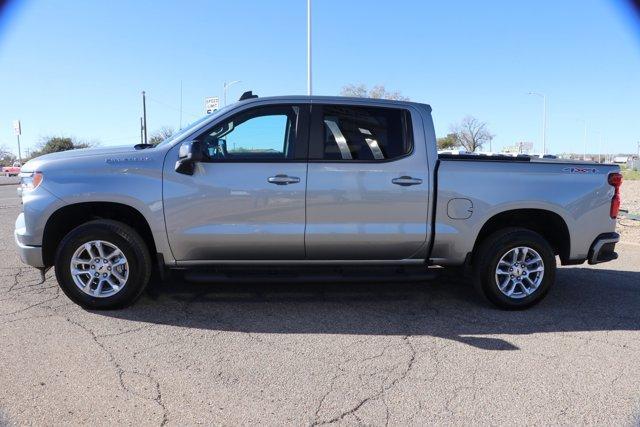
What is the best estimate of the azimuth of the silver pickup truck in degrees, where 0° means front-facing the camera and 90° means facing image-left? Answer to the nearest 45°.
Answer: approximately 90°
